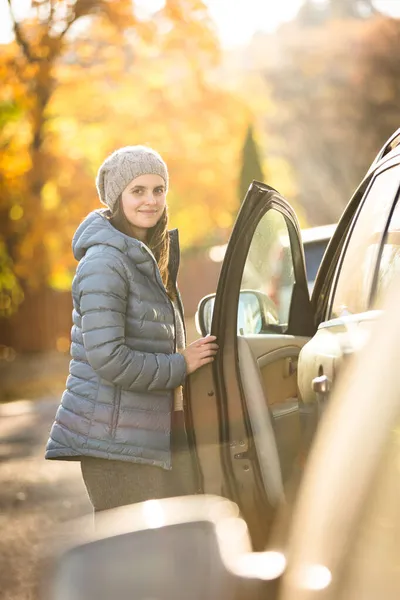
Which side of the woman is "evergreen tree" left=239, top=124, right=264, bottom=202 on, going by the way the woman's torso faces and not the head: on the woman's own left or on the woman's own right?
on the woman's own left

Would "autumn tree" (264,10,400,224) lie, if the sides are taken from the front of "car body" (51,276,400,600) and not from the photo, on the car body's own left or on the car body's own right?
on the car body's own right

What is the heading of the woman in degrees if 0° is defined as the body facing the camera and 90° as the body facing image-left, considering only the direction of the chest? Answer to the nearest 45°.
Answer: approximately 270°

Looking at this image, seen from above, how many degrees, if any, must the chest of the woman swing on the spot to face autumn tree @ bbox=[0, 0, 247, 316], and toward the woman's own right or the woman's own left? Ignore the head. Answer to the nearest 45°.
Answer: approximately 90° to the woman's own left

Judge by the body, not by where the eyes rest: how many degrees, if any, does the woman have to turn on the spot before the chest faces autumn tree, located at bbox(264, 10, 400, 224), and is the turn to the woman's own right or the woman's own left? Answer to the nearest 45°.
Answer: approximately 90° to the woman's own left

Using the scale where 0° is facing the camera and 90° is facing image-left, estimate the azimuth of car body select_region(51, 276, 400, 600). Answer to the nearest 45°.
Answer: approximately 135°
